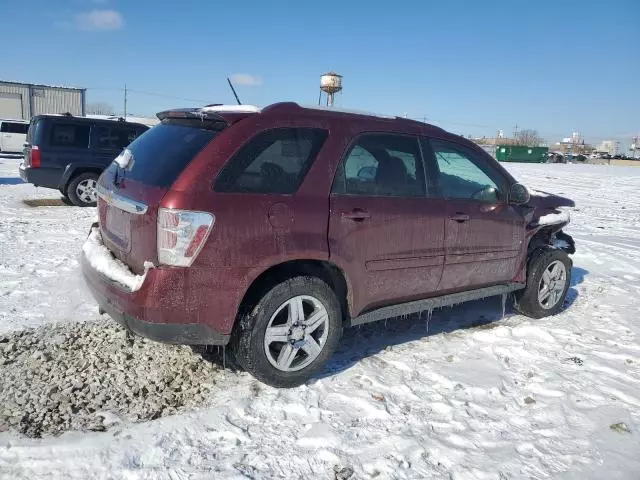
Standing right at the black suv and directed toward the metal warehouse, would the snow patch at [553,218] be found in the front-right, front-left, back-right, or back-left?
back-right

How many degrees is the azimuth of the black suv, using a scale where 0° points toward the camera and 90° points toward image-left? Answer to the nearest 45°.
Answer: approximately 270°

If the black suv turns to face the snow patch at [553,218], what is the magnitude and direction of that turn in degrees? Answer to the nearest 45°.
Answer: approximately 45° to its right

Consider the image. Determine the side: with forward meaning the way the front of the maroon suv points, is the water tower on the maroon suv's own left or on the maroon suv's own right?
on the maroon suv's own left

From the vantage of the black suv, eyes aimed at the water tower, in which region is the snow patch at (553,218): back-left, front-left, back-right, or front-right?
back-right

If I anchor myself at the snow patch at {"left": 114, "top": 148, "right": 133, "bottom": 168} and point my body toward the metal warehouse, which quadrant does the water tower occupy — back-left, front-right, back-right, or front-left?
front-right

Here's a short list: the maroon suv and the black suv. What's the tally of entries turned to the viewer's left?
0

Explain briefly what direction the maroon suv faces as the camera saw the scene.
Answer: facing away from the viewer and to the right of the viewer

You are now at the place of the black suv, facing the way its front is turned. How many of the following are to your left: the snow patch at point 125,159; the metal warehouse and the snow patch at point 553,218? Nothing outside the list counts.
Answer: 1

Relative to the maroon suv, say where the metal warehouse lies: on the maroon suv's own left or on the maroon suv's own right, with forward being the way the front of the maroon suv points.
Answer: on the maroon suv's own left

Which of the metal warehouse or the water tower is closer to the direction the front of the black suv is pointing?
the water tower

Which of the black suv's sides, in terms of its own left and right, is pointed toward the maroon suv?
right

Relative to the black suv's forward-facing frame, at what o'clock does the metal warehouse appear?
The metal warehouse is roughly at 9 o'clock from the black suv.
